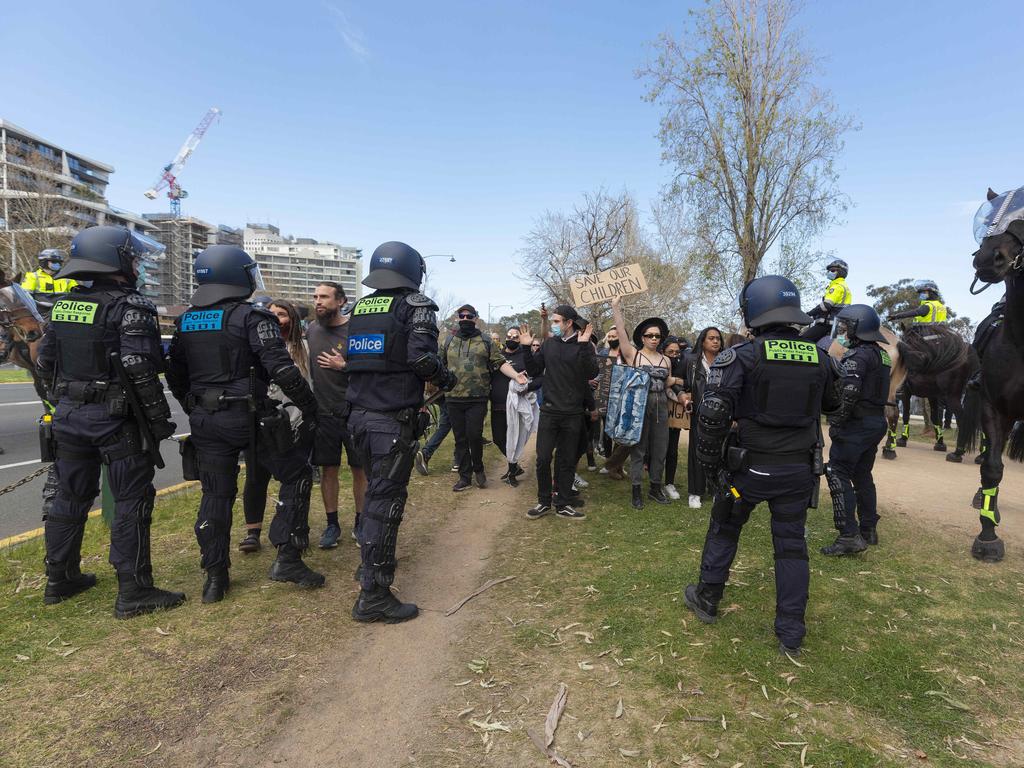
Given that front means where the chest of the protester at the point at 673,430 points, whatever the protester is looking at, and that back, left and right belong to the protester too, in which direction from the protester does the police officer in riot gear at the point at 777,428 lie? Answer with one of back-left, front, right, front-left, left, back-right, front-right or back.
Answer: front

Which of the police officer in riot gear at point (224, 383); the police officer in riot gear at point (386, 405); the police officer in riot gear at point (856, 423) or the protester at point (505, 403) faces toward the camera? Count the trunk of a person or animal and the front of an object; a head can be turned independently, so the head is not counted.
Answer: the protester

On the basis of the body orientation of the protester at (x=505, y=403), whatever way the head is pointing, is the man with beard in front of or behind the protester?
in front

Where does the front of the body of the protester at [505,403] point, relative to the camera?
toward the camera

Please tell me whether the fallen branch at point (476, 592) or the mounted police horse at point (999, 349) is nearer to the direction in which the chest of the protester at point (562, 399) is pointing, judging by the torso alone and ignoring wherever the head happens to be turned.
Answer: the fallen branch

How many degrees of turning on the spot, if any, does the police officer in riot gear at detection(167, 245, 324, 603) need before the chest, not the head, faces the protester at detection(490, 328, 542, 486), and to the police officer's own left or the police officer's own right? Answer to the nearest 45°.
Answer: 0° — they already face them

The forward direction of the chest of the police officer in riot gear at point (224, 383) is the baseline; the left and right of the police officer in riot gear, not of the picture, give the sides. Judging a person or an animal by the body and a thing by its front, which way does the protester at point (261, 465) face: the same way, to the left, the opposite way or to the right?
the opposite way

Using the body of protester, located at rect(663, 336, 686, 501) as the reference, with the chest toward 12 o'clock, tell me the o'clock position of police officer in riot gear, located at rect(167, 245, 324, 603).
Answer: The police officer in riot gear is roughly at 1 o'clock from the protester.

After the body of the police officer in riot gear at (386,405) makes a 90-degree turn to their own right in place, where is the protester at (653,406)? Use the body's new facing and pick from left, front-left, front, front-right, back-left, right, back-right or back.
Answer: left

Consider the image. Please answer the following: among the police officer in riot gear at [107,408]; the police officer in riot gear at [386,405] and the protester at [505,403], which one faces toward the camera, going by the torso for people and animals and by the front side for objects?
the protester

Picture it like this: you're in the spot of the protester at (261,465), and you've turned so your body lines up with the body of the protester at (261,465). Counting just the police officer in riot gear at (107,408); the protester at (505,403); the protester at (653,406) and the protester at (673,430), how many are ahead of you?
1

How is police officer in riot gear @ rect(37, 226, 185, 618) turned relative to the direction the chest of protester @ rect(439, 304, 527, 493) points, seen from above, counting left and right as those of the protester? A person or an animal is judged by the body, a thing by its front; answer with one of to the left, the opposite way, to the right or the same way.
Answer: the opposite way

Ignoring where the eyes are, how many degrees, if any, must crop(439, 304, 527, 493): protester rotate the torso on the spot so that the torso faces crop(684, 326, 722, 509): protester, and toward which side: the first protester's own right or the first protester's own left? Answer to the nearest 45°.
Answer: approximately 90° to the first protester's own left

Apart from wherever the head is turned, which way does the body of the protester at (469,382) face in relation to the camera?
toward the camera
